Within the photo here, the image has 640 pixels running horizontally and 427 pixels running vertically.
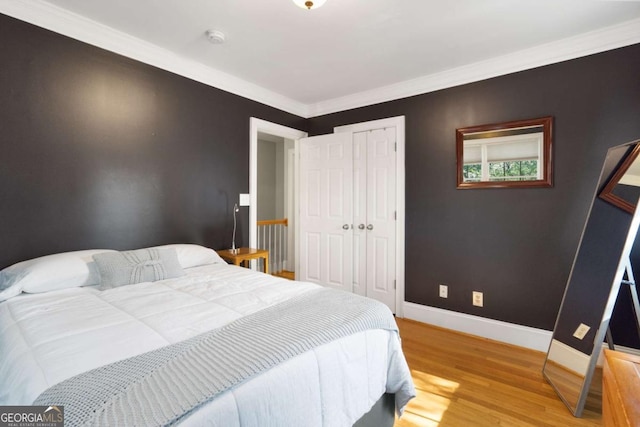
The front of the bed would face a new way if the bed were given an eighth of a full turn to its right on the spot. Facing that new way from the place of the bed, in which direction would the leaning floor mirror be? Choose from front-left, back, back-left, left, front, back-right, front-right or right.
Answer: left

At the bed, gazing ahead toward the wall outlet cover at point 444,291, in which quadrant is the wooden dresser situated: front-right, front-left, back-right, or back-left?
front-right

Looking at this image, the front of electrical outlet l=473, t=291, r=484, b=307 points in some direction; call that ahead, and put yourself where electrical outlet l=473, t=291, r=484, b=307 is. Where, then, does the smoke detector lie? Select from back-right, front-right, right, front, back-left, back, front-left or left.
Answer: front-right

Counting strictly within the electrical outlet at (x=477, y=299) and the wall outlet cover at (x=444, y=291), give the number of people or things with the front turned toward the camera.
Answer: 2

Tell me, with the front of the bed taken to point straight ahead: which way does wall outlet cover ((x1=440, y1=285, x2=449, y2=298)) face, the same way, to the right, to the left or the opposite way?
to the right

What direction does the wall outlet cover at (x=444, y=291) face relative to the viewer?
toward the camera

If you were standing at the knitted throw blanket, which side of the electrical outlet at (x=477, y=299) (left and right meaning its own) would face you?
front

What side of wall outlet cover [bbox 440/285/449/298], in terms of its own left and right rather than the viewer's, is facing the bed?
front

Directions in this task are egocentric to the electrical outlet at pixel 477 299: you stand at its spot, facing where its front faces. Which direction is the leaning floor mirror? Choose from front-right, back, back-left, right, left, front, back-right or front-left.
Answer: front-left

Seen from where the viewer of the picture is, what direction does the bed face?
facing the viewer and to the right of the viewer

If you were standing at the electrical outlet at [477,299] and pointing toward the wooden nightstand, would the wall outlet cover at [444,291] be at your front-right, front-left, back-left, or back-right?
front-right

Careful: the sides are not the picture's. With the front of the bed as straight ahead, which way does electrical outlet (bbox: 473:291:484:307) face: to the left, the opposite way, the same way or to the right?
to the right

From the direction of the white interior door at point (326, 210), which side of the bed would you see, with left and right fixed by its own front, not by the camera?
left
